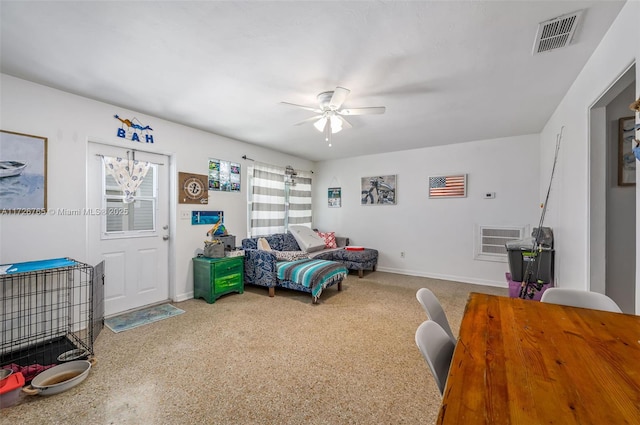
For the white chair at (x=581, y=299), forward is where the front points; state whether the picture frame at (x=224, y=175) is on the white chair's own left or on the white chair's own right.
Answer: on the white chair's own right

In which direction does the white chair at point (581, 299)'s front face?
toward the camera

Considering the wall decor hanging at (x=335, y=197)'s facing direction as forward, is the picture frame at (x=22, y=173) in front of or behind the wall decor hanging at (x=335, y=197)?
in front

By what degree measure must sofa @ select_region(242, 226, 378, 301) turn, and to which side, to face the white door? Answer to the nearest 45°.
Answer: approximately 90° to its right

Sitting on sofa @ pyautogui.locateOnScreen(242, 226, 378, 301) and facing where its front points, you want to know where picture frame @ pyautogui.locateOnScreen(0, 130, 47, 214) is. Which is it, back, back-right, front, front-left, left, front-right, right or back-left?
right

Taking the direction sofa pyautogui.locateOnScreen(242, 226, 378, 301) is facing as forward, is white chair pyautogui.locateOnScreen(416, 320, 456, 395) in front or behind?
in front

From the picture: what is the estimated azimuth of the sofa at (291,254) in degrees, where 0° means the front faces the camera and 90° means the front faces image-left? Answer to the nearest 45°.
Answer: approximately 315°

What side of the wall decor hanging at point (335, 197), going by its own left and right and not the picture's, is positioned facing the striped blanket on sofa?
front

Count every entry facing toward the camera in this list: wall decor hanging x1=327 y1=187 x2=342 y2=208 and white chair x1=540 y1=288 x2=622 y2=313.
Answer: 2

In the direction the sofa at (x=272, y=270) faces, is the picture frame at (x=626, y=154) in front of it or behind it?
in front

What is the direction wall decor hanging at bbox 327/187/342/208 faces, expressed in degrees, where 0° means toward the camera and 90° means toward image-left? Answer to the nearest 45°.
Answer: approximately 0°

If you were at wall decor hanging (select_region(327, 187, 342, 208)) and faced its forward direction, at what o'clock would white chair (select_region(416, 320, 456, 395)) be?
The white chair is roughly at 12 o'clock from the wall decor hanging.

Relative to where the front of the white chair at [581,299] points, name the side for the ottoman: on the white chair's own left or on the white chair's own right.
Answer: on the white chair's own right

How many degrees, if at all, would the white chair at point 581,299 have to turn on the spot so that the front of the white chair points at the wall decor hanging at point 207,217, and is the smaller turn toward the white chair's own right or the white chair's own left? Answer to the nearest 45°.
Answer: approximately 90° to the white chair's own right
